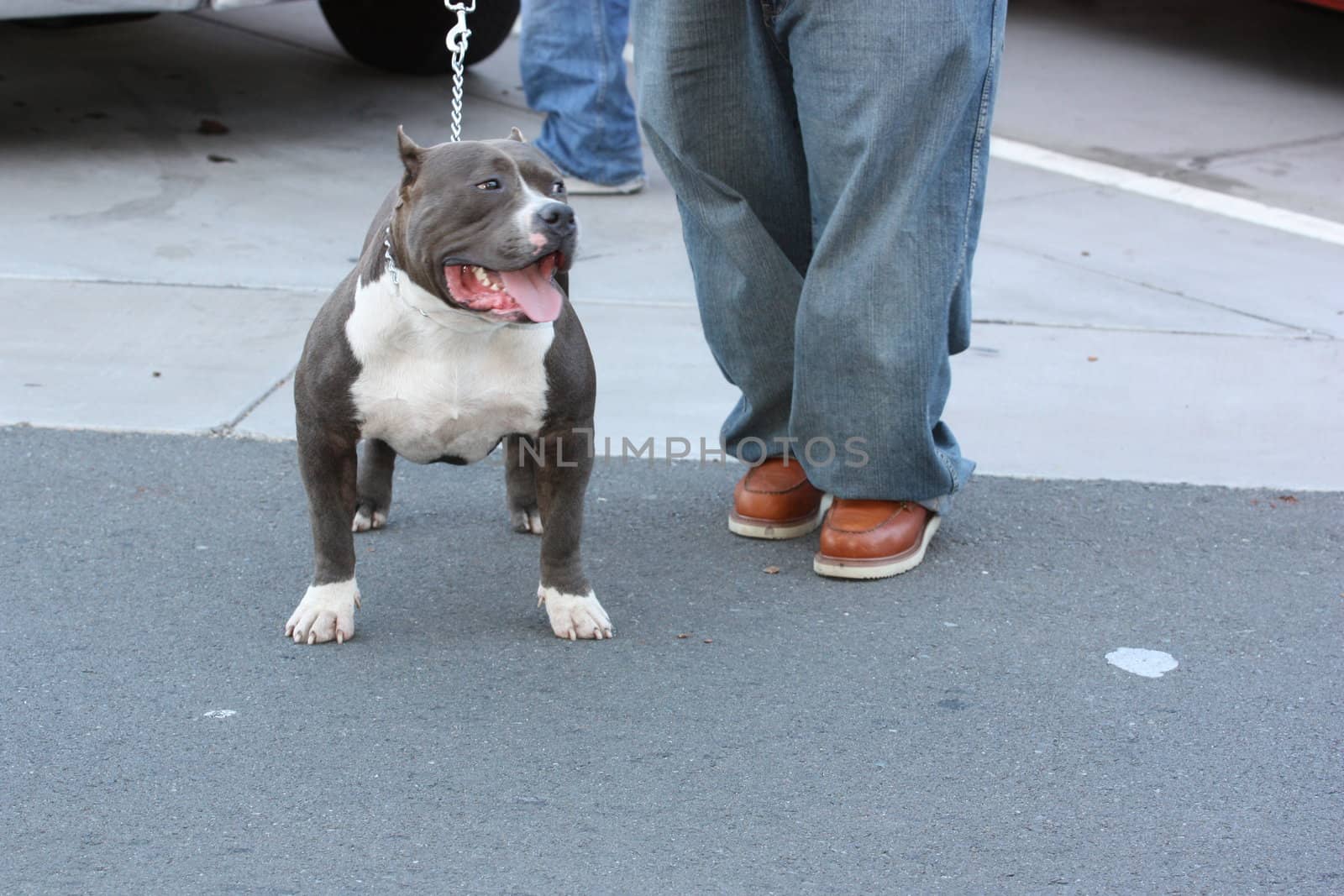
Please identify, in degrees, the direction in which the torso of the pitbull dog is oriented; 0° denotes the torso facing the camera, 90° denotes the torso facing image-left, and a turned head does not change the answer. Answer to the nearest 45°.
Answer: approximately 0°
